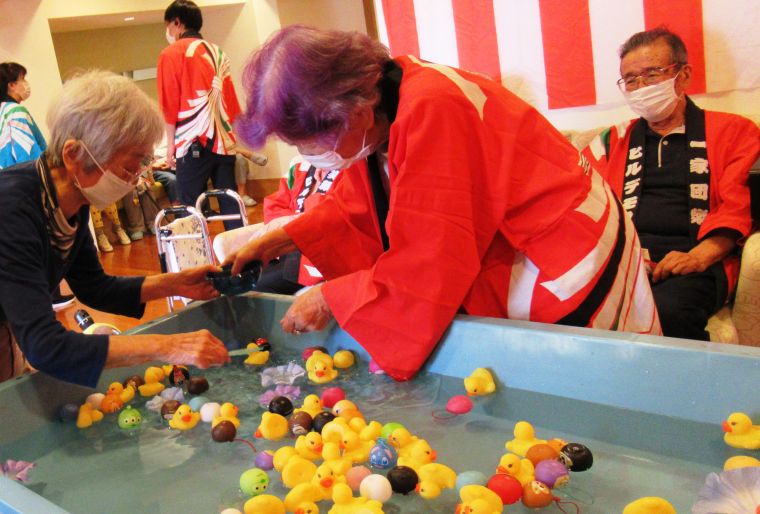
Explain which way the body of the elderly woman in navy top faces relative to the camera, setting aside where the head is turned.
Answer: to the viewer's right

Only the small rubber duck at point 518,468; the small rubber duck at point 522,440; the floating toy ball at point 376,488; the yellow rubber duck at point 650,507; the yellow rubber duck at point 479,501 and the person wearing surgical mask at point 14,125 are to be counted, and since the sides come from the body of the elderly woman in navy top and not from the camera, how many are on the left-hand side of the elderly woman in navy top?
1

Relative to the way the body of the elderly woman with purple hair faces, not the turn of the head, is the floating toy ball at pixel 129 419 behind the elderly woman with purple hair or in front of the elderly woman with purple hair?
in front

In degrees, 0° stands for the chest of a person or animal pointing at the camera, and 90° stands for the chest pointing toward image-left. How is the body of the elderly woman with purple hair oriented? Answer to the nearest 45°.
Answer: approximately 90°

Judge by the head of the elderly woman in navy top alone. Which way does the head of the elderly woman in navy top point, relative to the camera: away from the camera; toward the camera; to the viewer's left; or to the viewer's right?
to the viewer's right

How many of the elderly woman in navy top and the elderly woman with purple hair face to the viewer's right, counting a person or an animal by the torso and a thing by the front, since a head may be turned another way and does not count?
1

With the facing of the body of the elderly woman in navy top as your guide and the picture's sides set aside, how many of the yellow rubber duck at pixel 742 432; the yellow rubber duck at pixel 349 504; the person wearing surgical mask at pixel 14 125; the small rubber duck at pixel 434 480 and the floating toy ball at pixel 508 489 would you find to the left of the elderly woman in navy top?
1

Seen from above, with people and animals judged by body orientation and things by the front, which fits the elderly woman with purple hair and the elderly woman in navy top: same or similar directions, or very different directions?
very different directions

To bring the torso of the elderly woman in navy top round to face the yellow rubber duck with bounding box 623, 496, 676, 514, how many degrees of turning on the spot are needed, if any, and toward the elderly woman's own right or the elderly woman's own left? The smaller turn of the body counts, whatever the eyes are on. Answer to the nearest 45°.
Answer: approximately 45° to the elderly woman's own right
